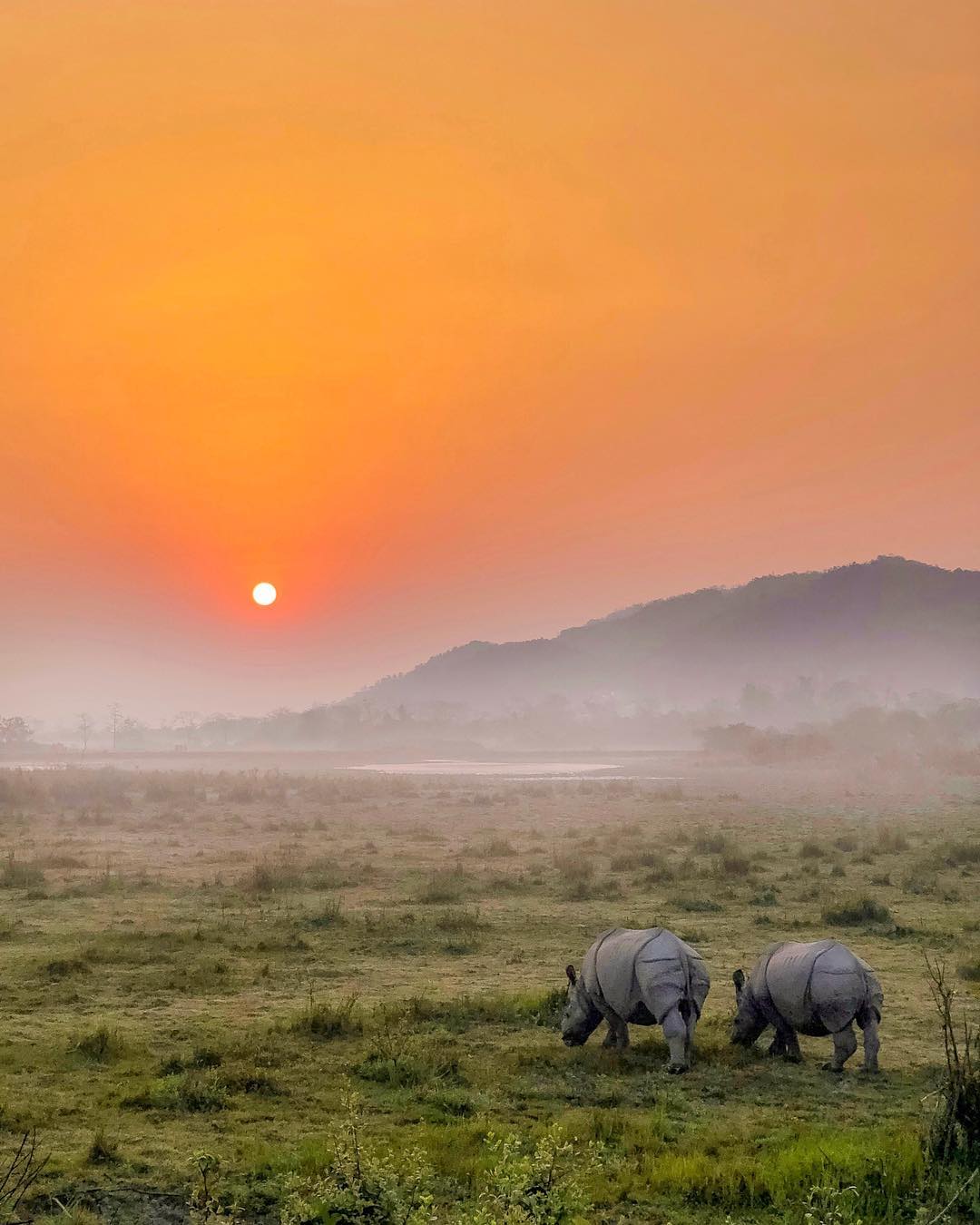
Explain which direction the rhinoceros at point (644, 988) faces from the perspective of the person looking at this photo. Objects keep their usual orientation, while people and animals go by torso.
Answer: facing away from the viewer and to the left of the viewer

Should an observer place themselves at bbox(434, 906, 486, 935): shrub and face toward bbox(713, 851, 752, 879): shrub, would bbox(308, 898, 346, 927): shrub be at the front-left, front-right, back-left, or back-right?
back-left

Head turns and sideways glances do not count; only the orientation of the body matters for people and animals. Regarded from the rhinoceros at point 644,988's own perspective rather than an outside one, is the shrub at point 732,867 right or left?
on its right

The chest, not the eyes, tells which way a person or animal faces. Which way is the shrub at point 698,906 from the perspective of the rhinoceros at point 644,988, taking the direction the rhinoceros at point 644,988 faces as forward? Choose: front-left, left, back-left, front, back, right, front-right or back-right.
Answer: front-right

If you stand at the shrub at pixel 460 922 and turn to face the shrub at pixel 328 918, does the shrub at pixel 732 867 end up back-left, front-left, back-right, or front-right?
back-right

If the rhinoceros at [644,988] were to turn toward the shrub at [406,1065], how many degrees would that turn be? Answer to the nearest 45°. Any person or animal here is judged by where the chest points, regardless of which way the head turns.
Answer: approximately 45° to its left

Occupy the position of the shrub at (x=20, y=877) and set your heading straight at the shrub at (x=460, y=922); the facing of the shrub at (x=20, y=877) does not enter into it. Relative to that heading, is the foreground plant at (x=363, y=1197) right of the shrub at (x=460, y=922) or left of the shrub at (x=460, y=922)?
right

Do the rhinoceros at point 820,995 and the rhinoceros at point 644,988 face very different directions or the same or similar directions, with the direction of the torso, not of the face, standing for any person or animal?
same or similar directions

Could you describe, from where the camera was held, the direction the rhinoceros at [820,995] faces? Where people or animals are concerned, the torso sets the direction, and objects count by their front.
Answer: facing away from the viewer and to the left of the viewer

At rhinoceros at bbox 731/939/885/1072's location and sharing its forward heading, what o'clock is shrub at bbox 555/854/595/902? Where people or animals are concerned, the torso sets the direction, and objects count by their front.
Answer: The shrub is roughly at 1 o'clock from the rhinoceros.

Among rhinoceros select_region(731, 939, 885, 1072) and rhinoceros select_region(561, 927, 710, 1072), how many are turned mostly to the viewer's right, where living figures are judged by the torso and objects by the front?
0

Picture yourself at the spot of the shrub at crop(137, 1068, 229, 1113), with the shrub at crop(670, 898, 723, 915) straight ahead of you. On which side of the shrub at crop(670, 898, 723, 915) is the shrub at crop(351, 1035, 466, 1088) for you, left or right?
right
